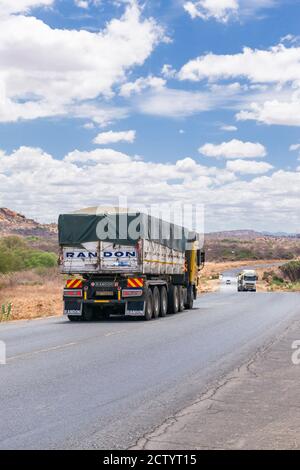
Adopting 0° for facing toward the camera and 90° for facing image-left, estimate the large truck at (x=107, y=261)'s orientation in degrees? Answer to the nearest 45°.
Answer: approximately 225°
